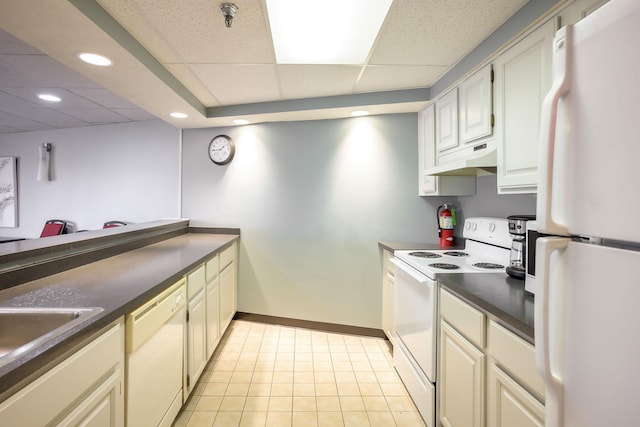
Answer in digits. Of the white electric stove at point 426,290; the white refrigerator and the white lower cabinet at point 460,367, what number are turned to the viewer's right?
0

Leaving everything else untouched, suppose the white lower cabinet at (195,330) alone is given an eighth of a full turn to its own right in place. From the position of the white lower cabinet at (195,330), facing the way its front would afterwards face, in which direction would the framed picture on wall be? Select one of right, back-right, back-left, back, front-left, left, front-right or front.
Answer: back

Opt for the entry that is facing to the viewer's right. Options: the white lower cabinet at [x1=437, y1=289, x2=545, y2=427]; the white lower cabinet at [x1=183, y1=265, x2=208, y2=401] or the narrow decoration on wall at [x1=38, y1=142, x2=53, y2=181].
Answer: the white lower cabinet at [x1=183, y1=265, x2=208, y2=401]

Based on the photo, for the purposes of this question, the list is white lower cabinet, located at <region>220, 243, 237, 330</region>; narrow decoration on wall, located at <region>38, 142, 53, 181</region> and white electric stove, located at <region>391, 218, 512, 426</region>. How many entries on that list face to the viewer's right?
1

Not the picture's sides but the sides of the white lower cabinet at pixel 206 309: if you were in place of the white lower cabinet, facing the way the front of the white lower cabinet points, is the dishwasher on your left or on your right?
on your right

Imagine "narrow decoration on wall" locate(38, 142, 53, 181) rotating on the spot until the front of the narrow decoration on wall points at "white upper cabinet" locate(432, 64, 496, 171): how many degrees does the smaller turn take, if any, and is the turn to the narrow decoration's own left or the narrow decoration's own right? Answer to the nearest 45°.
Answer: approximately 90° to the narrow decoration's own left

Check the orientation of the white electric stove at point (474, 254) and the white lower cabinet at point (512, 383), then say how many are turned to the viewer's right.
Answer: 0

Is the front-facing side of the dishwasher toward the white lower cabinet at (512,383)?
yes

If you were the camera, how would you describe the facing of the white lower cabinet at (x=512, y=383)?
facing the viewer and to the left of the viewer

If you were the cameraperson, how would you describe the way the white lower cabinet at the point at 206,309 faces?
facing to the right of the viewer

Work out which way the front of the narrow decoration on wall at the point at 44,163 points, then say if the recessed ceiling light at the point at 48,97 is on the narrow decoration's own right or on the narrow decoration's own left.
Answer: on the narrow decoration's own left

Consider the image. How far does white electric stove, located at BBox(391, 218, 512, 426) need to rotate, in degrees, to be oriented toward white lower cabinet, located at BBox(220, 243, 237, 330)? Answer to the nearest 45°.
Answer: approximately 45° to its right

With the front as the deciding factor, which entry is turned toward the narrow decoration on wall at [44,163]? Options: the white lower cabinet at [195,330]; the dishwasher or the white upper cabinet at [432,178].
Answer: the white upper cabinet

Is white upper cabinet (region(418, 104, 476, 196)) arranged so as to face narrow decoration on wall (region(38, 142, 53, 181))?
yes

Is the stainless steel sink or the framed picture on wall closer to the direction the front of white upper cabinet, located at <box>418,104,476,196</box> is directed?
the framed picture on wall

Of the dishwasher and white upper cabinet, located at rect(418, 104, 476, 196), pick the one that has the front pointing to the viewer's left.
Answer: the white upper cabinet
